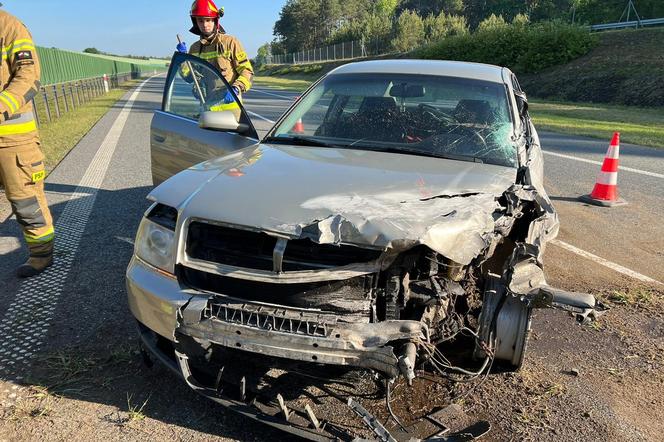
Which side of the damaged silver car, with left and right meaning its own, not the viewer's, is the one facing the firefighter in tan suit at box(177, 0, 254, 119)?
right

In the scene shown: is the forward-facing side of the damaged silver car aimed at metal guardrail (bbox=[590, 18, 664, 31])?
no

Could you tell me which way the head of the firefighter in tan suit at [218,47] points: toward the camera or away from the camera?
toward the camera

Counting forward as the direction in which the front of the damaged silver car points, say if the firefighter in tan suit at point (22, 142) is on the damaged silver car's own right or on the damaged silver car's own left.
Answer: on the damaged silver car's own right

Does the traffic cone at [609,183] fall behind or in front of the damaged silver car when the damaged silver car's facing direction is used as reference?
behind

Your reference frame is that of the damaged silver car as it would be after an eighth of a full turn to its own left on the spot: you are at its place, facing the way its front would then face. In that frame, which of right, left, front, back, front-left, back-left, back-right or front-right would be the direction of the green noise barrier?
back-right

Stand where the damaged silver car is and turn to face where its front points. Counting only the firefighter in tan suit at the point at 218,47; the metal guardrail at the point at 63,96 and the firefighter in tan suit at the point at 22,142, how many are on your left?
0

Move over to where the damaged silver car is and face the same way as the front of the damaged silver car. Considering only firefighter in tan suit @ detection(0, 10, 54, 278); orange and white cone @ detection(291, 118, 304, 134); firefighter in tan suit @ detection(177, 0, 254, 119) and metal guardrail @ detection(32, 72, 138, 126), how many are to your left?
0

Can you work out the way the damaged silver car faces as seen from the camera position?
facing the viewer and to the left of the viewer

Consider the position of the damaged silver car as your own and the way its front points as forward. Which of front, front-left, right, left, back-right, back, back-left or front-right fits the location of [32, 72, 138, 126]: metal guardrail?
right

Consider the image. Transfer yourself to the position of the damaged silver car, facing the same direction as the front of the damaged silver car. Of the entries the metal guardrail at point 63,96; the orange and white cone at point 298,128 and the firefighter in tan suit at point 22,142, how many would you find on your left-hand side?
0

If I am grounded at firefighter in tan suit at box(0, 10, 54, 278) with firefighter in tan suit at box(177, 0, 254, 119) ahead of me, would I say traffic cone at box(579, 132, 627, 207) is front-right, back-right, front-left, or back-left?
front-right

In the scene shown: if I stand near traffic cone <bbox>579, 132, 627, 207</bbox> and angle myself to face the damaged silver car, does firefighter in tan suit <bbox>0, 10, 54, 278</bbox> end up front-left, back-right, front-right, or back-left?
front-right

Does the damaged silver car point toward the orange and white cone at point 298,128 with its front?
no
